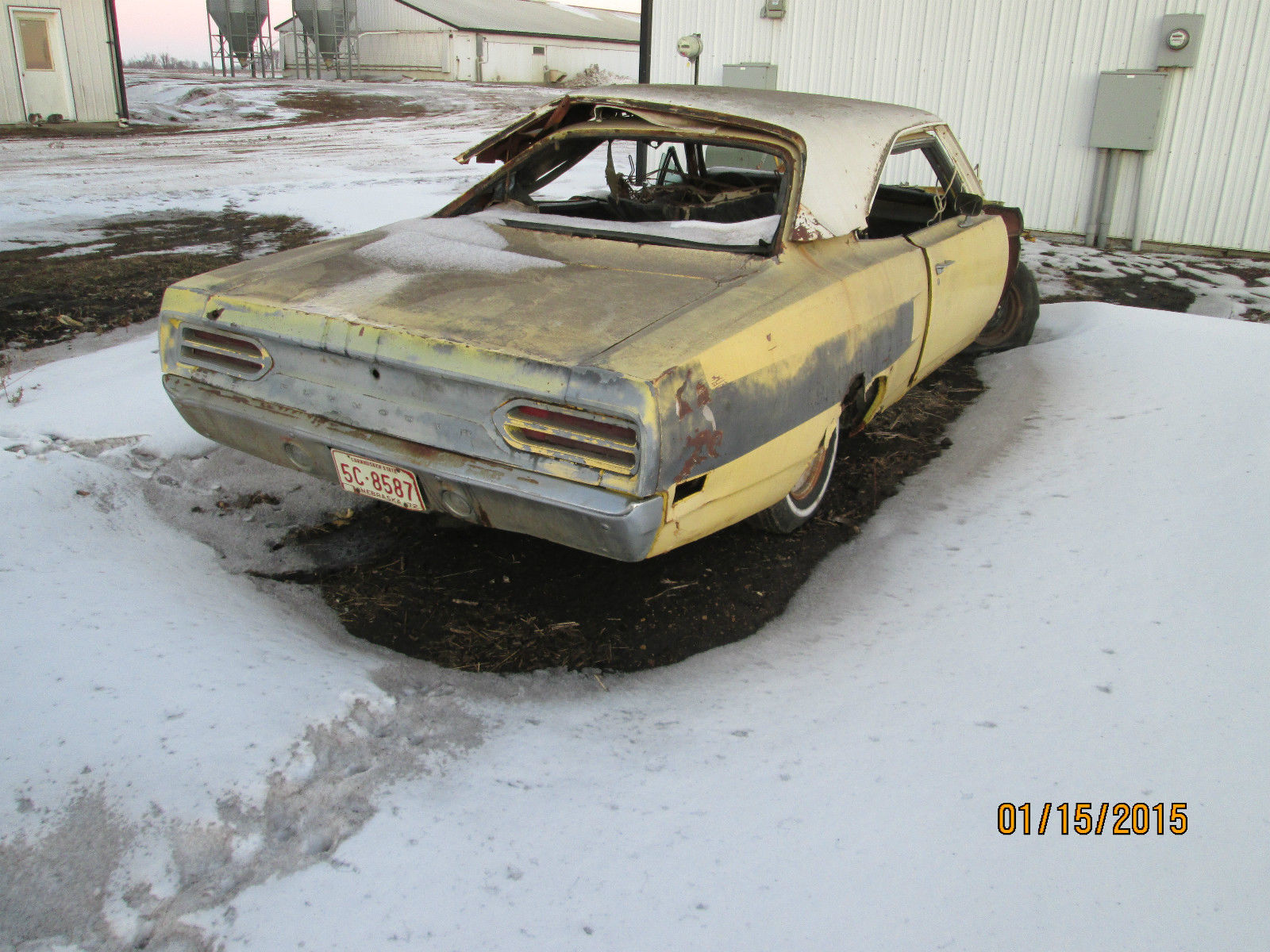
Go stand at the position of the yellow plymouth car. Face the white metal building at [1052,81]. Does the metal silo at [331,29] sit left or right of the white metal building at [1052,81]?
left

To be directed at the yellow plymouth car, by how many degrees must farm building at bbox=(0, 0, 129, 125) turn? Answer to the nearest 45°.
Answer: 0° — it already faces it

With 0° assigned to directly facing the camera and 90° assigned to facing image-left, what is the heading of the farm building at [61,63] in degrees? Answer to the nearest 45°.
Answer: approximately 0°

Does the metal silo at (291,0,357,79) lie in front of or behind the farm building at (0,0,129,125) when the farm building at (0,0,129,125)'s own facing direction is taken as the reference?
behind

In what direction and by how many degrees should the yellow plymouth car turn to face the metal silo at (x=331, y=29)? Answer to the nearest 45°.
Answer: approximately 45° to its left

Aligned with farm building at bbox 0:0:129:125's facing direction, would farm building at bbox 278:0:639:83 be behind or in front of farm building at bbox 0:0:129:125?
behind

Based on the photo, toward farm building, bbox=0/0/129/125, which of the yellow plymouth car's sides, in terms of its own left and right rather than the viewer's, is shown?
left

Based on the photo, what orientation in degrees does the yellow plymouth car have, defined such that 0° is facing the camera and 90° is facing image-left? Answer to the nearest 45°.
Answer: approximately 225°

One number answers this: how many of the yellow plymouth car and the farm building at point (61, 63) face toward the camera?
1

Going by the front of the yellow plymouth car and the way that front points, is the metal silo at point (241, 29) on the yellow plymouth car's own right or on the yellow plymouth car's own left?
on the yellow plymouth car's own left

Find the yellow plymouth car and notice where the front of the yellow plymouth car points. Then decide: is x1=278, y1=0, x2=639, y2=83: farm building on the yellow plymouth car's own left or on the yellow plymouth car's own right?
on the yellow plymouth car's own left
